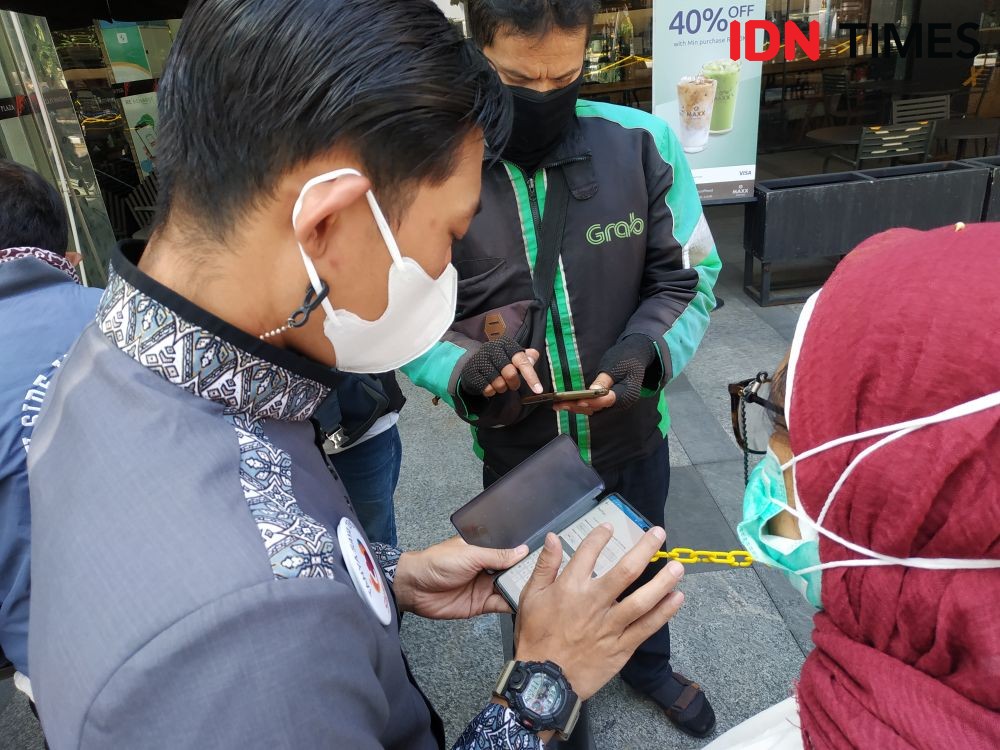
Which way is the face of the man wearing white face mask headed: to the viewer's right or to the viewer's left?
to the viewer's right

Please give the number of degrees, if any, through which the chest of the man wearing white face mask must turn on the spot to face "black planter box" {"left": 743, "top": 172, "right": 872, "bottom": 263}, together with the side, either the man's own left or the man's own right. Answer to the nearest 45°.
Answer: approximately 45° to the man's own left

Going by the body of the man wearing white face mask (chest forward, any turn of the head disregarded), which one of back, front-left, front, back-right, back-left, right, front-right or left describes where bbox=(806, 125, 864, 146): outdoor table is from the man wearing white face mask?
front-left

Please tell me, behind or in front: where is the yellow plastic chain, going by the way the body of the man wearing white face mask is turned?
in front

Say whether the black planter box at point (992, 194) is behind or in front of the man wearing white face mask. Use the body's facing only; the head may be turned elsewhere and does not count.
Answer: in front

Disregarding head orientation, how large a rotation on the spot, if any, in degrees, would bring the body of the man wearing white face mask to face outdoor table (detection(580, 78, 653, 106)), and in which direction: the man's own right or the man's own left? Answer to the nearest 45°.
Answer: approximately 45° to the man's own left

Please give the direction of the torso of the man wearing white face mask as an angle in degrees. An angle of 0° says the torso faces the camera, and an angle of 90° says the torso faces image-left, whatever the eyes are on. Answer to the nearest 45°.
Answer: approximately 270°

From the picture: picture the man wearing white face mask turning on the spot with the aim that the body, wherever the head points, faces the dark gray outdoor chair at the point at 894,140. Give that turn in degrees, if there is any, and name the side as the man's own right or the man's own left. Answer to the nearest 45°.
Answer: approximately 45° to the man's own left
